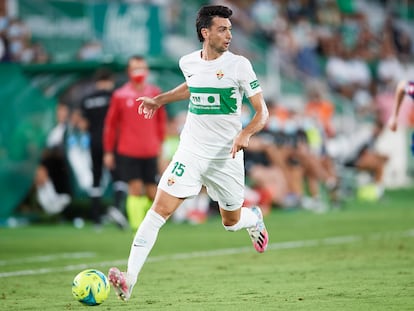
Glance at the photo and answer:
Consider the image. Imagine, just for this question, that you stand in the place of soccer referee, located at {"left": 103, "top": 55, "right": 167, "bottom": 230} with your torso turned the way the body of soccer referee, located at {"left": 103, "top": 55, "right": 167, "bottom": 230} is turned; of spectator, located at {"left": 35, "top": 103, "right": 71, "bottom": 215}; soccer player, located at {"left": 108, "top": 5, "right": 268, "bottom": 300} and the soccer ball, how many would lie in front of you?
2

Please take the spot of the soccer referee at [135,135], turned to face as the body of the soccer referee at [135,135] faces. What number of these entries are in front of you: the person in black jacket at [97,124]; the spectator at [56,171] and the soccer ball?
1

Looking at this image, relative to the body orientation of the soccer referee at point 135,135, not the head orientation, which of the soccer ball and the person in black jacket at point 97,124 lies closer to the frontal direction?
the soccer ball

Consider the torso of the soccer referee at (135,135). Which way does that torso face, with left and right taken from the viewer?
facing the viewer

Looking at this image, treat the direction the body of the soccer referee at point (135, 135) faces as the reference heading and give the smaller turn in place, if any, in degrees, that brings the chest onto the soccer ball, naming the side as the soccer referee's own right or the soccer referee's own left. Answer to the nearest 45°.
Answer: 0° — they already face it

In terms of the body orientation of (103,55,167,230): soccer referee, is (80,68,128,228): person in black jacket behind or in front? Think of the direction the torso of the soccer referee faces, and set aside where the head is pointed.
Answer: behind

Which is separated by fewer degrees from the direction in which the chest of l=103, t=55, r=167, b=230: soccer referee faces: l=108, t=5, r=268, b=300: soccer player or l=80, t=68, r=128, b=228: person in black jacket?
the soccer player

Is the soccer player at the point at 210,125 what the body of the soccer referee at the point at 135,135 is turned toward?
yes

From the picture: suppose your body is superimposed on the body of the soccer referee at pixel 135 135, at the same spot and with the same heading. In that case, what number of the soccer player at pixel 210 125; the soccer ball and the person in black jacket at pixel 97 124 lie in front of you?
2

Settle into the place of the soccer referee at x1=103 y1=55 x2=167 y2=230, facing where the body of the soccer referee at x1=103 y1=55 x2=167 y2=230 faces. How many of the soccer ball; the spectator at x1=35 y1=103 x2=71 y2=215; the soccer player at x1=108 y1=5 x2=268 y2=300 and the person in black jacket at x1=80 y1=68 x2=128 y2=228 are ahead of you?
2

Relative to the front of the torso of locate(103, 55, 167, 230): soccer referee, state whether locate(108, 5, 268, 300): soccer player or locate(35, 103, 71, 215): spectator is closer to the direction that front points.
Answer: the soccer player
